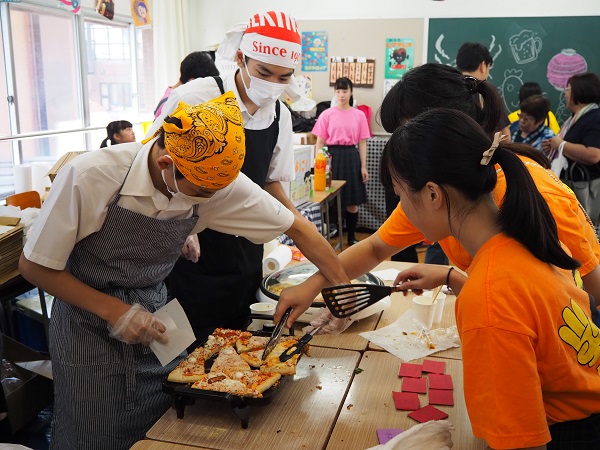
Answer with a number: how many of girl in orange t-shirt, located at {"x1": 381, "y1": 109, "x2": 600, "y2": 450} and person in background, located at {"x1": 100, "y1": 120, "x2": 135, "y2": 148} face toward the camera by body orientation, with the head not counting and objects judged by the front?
0

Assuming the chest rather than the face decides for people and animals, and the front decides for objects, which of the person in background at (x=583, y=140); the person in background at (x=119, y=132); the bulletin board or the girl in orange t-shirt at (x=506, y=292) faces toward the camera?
the bulletin board

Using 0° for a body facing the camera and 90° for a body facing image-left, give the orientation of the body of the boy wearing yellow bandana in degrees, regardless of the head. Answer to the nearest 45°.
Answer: approximately 315°

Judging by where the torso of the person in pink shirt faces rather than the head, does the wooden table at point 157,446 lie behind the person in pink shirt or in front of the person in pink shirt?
in front

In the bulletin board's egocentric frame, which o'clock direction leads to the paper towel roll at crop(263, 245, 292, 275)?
The paper towel roll is roughly at 12 o'clock from the bulletin board.

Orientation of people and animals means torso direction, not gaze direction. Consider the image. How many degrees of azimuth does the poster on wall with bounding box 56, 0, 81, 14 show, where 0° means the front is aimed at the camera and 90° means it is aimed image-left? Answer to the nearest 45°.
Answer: approximately 0°

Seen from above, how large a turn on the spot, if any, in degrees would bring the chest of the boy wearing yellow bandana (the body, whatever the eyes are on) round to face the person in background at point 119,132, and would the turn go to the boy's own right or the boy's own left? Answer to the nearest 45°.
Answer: approximately 135° to the boy's own left

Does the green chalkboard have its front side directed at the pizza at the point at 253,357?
yes

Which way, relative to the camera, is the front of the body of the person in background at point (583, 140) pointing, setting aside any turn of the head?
to the viewer's left

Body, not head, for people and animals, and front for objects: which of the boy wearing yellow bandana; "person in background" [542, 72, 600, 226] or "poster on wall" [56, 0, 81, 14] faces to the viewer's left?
the person in background

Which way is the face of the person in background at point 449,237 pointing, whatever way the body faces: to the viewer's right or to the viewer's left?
to the viewer's left
